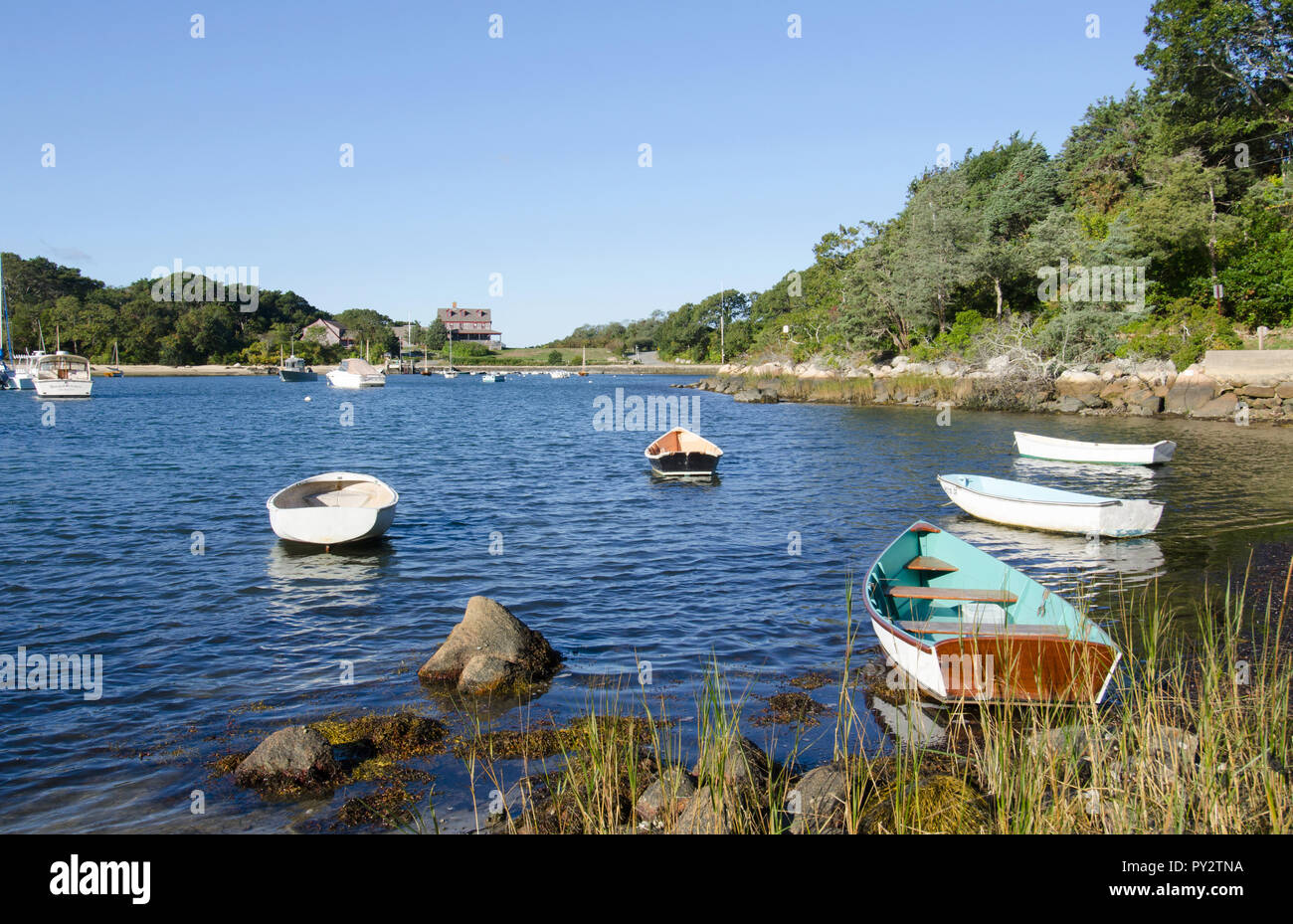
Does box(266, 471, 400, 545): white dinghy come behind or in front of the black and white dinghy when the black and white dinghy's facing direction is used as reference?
behind

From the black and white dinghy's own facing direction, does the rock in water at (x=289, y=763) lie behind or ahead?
behind

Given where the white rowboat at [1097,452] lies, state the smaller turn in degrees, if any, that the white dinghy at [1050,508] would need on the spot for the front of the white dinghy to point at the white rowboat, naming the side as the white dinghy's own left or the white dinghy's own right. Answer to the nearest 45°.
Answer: approximately 45° to the white dinghy's own right

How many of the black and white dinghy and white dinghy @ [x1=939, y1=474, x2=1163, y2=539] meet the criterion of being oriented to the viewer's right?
0

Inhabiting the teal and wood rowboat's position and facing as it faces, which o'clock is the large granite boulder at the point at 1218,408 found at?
The large granite boulder is roughly at 2 o'clock from the teal and wood rowboat.

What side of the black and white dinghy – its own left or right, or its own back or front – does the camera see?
back

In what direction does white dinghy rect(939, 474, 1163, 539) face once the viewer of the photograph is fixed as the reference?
facing away from the viewer and to the left of the viewer

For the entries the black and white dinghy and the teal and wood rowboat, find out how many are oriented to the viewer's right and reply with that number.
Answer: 0

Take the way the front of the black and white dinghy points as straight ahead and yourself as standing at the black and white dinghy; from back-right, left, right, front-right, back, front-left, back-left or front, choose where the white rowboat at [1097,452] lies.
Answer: right

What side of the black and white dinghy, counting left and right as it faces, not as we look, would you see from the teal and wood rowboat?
back

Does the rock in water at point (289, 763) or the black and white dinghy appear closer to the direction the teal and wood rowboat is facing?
the black and white dinghy

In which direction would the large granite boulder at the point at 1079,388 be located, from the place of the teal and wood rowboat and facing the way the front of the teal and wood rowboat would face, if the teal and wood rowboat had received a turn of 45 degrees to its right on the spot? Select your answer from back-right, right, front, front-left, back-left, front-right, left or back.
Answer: front

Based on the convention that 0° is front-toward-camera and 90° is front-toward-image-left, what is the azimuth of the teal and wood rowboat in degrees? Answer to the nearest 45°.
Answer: approximately 135°

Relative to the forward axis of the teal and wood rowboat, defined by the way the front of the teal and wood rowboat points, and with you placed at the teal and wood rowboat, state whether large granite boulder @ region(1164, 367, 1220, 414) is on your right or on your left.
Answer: on your right
